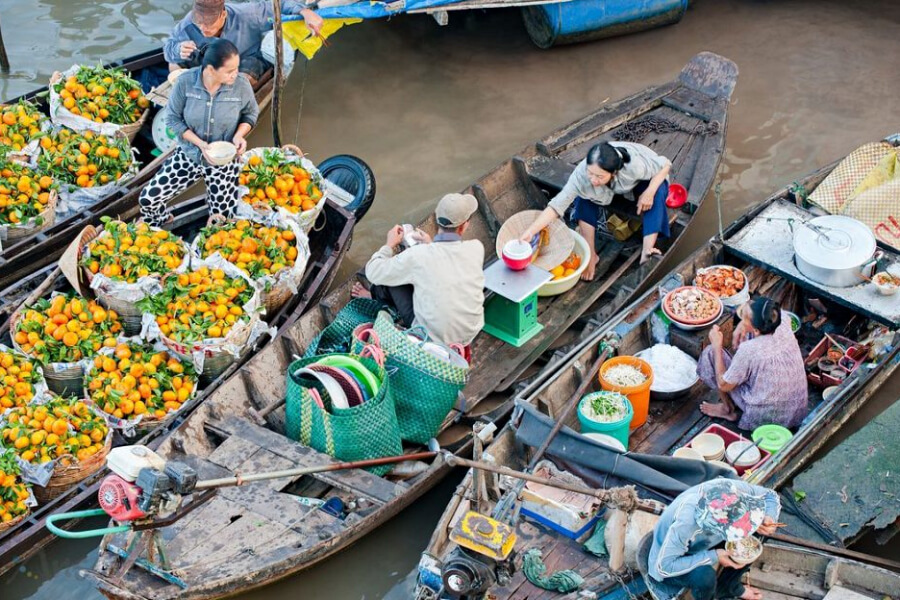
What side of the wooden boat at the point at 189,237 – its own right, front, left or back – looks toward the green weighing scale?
right

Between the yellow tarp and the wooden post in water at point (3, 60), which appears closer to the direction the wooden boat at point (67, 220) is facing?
the yellow tarp

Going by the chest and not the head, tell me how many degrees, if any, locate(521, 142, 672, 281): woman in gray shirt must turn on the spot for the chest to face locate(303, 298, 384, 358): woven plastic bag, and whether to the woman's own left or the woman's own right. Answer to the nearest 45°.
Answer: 0° — they already face it

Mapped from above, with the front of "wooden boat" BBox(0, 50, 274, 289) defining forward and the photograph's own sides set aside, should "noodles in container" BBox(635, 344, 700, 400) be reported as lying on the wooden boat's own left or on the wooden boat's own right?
on the wooden boat's own right

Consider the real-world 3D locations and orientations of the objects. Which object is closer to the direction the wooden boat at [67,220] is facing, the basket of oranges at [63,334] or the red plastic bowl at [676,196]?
the red plastic bowl

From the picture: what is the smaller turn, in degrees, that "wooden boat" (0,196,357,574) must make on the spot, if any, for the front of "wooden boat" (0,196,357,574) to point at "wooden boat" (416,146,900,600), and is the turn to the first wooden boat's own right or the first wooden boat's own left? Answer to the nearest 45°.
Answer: approximately 90° to the first wooden boat's own right

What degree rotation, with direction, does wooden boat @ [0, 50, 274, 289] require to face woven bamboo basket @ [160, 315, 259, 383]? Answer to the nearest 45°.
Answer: approximately 90° to its right

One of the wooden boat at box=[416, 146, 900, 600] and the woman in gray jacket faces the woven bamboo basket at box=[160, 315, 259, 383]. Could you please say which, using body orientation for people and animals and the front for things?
the woman in gray jacket

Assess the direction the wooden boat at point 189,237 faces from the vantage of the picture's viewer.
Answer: facing away from the viewer and to the right of the viewer

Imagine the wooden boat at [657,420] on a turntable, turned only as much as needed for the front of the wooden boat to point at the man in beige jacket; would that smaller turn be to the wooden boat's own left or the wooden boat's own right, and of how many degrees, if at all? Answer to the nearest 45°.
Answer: approximately 135° to the wooden boat's own left

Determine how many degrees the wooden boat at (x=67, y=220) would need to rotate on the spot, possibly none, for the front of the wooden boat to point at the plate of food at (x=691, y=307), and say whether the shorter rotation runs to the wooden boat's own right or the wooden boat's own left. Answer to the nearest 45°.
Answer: approximately 90° to the wooden boat's own right

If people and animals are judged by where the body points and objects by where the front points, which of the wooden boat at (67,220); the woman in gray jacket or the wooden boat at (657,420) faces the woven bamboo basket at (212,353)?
the woman in gray jacket

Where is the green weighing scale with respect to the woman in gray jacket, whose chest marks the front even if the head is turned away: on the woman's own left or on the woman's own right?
on the woman's own left

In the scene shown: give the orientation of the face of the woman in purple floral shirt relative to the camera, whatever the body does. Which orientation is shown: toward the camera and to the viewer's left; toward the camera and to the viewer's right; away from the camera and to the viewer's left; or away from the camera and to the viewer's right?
away from the camera and to the viewer's left

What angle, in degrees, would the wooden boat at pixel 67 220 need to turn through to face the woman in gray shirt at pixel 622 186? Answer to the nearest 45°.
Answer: approximately 45° to its right

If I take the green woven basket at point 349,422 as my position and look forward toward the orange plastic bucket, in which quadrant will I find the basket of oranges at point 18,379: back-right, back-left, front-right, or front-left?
back-left
